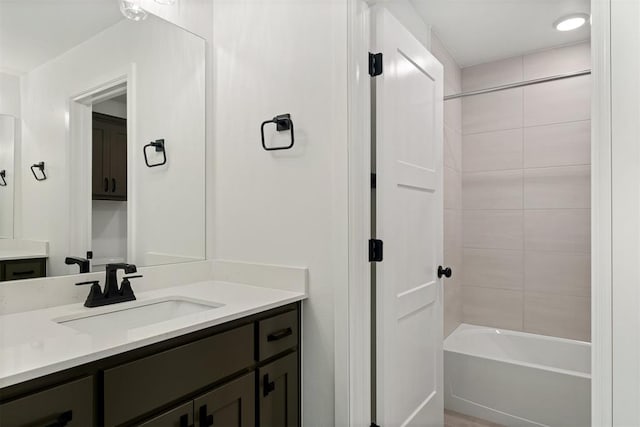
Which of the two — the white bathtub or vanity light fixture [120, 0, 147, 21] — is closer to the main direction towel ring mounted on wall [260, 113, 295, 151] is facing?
the vanity light fixture

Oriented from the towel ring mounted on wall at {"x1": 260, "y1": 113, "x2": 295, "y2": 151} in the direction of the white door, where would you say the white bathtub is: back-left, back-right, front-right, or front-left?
front-left

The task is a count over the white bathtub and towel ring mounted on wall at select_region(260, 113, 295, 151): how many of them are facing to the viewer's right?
0

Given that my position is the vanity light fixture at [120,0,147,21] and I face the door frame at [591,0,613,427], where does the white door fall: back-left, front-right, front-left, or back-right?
front-left

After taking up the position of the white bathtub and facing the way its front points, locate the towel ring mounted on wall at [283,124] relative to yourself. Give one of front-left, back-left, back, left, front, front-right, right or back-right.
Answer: front

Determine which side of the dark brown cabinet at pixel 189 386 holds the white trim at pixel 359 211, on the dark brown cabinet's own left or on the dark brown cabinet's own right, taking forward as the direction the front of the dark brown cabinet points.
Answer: on the dark brown cabinet's own left

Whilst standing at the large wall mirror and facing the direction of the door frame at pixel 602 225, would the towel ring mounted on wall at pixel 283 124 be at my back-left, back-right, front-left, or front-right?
front-left

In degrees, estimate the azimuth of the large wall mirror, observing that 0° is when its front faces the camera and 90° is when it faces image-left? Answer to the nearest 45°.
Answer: approximately 315°

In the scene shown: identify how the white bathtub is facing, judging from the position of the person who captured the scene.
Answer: facing the viewer and to the left of the viewer

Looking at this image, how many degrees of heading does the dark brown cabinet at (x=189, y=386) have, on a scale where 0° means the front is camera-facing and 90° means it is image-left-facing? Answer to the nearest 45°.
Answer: approximately 315°

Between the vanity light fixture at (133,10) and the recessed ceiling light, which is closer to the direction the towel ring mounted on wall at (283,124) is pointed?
the vanity light fixture

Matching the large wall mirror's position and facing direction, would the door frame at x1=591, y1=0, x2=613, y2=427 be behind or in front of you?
in front

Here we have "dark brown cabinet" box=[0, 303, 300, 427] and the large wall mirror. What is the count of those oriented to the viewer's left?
0
